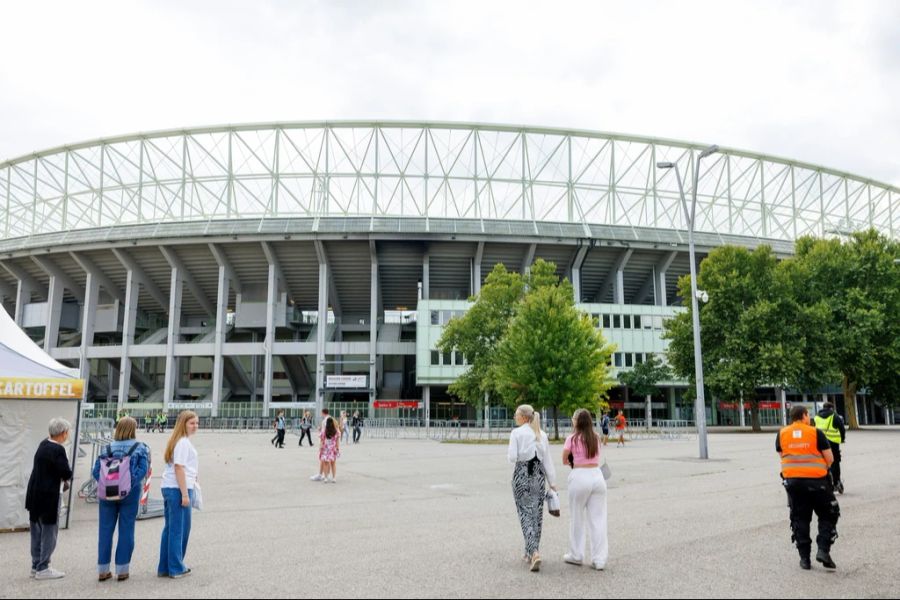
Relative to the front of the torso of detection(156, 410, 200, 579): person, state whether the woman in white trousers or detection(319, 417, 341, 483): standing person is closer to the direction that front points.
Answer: the woman in white trousers

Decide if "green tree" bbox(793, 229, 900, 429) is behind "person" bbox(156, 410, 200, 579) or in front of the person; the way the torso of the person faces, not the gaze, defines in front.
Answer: in front

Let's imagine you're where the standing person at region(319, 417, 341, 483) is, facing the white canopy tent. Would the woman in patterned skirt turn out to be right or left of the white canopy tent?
left

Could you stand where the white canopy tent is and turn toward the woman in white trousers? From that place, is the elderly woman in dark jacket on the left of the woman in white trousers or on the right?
right

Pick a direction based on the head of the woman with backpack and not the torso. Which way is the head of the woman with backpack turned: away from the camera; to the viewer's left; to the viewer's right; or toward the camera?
away from the camera

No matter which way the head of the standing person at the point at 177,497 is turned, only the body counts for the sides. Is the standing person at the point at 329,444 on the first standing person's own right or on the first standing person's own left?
on the first standing person's own left

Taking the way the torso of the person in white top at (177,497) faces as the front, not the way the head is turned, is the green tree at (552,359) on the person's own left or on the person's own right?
on the person's own left

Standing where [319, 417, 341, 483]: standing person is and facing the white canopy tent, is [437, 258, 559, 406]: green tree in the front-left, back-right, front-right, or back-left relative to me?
back-right

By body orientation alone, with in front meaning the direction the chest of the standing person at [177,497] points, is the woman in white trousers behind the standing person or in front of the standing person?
in front

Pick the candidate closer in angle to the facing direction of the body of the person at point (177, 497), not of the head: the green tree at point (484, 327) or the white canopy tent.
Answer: the green tree

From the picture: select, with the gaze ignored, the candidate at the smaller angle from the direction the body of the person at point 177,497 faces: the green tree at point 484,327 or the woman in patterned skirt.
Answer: the woman in patterned skirt
